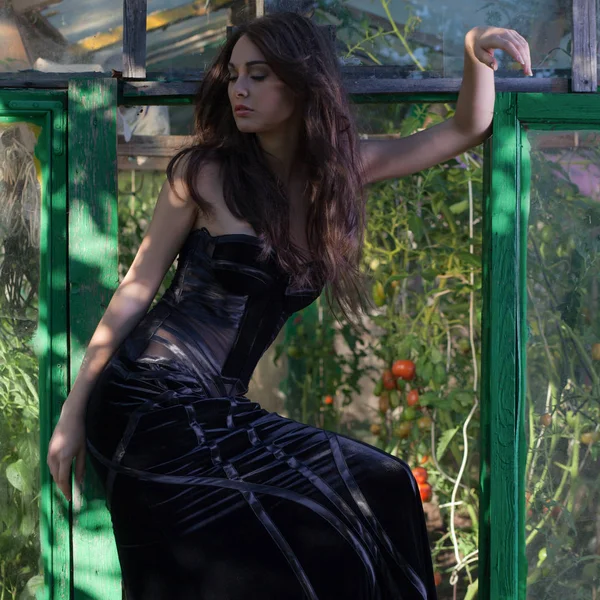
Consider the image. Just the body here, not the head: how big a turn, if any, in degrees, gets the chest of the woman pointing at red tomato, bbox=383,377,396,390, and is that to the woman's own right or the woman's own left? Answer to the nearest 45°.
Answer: approximately 135° to the woman's own left

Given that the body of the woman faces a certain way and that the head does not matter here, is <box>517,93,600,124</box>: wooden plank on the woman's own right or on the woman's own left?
on the woman's own left

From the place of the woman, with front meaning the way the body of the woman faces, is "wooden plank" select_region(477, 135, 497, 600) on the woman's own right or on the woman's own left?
on the woman's own left

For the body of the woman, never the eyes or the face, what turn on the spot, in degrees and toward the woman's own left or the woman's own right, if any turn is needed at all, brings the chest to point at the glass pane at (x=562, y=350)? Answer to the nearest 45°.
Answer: approximately 90° to the woman's own left

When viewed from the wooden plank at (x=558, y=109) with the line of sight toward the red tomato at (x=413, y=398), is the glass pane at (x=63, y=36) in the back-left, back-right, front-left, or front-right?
front-left

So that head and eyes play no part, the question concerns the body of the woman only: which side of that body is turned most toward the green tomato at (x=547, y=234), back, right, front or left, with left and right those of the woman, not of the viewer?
left

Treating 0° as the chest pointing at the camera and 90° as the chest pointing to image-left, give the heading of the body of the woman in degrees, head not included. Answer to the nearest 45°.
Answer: approximately 315°

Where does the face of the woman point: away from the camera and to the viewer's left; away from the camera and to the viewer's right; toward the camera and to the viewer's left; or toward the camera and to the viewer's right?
toward the camera and to the viewer's left

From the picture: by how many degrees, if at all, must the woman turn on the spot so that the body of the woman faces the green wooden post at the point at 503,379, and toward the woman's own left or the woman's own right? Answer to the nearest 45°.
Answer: approximately 90° to the woman's own left

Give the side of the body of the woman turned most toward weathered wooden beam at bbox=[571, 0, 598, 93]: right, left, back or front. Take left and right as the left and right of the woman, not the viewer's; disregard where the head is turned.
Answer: left
